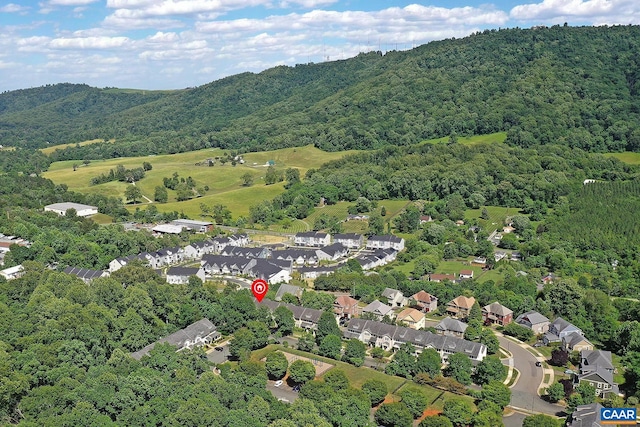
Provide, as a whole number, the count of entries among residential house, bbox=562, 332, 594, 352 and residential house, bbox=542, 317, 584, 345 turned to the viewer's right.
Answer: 0

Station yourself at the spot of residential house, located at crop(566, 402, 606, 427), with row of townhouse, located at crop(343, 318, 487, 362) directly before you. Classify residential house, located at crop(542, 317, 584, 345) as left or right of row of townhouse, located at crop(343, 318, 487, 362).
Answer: right

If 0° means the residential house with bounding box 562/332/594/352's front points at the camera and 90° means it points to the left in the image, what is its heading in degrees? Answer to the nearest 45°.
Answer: approximately 45°

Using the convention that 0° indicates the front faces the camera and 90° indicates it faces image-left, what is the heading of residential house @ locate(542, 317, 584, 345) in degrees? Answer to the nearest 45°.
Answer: approximately 45°

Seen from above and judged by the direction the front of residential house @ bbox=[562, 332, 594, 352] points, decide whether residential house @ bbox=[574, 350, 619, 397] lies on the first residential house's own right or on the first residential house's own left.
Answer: on the first residential house's own left

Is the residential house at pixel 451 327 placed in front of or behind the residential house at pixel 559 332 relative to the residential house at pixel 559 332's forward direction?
in front

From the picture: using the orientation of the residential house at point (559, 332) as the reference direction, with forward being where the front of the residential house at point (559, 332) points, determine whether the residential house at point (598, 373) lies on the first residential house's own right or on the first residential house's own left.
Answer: on the first residential house's own left
